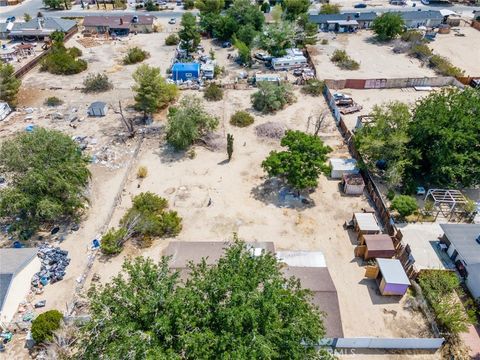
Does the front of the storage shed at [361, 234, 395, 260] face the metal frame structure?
no

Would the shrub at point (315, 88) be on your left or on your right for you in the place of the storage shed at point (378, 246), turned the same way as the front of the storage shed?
on your right

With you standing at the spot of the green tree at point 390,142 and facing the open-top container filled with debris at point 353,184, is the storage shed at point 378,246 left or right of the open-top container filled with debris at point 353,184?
left

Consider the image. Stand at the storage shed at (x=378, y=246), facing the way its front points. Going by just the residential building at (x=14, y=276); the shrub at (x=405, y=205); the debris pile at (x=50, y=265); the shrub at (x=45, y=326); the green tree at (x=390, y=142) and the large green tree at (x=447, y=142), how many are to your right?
3
